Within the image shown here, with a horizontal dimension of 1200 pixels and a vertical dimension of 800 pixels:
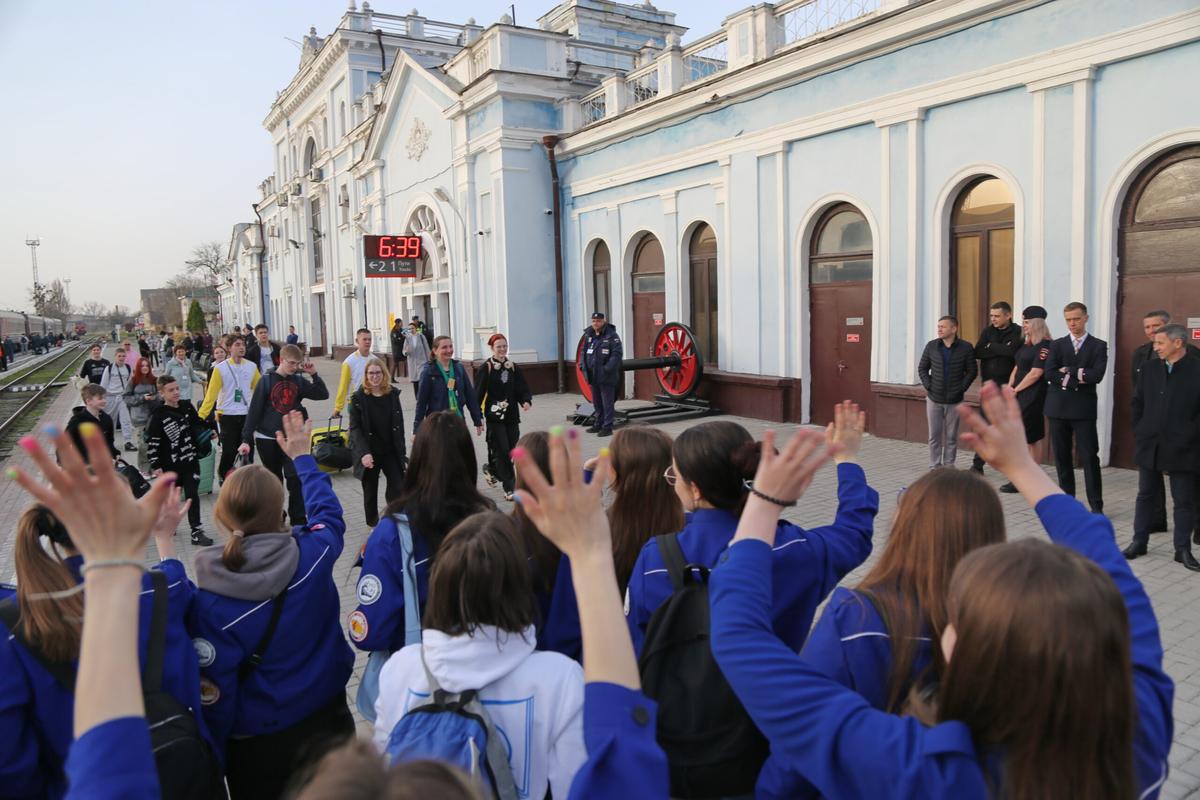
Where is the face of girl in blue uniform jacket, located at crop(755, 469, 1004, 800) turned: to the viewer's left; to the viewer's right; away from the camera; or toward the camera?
away from the camera

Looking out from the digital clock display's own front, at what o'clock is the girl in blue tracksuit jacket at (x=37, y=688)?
The girl in blue tracksuit jacket is roughly at 12 o'clock from the digital clock display.

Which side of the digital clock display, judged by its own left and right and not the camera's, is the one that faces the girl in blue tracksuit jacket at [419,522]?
front

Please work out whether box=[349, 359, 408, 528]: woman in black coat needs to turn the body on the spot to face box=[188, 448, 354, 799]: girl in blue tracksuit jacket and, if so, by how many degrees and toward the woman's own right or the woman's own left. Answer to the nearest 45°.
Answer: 0° — they already face them

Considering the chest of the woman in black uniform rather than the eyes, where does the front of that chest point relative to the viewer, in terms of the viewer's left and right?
facing the viewer and to the left of the viewer

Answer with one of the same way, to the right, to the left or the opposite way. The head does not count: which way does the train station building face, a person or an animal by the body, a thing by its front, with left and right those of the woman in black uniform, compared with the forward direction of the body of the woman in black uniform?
the same way

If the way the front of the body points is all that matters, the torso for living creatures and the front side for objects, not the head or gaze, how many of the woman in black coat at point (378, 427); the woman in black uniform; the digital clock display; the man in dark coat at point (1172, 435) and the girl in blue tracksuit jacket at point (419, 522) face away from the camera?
1

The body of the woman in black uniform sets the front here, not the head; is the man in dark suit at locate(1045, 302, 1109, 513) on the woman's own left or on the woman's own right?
on the woman's own left

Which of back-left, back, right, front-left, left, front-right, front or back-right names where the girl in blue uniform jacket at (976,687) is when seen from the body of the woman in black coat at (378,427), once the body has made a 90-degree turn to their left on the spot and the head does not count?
right

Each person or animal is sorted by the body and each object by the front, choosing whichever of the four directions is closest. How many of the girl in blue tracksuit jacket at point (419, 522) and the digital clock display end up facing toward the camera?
1

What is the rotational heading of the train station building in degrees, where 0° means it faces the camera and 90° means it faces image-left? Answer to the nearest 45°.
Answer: approximately 45°

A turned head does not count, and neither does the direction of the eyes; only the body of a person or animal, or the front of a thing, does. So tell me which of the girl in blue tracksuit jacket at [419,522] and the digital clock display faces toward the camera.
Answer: the digital clock display

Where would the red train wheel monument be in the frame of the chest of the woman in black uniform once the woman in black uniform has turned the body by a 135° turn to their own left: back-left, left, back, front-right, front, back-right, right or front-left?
back-left

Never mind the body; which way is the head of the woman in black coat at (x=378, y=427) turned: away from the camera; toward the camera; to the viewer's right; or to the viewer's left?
toward the camera

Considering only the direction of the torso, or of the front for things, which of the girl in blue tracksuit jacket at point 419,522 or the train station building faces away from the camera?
the girl in blue tracksuit jacket

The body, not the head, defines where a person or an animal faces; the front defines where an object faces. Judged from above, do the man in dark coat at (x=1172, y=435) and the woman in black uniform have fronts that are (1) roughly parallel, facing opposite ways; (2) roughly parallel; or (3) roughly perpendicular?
roughly parallel

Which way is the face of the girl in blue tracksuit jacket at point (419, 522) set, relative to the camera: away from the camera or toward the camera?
away from the camera

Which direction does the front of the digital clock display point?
toward the camera

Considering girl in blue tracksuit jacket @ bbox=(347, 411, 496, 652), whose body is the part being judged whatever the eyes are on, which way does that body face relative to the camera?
away from the camera

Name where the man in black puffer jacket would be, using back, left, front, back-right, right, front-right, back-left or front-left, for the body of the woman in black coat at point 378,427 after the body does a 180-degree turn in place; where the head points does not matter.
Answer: right

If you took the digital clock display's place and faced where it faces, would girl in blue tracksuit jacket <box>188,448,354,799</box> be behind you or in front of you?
in front

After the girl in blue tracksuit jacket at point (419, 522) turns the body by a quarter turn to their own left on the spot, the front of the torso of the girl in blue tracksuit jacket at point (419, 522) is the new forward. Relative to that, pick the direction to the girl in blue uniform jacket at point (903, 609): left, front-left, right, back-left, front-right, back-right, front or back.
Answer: back-left

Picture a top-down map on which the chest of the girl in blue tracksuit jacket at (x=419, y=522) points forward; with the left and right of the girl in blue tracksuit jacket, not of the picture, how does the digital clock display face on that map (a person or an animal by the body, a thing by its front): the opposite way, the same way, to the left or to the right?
the opposite way

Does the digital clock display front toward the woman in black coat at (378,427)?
yes

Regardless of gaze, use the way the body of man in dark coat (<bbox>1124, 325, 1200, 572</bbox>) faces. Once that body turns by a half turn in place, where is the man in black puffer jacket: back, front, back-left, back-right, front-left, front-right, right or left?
left
